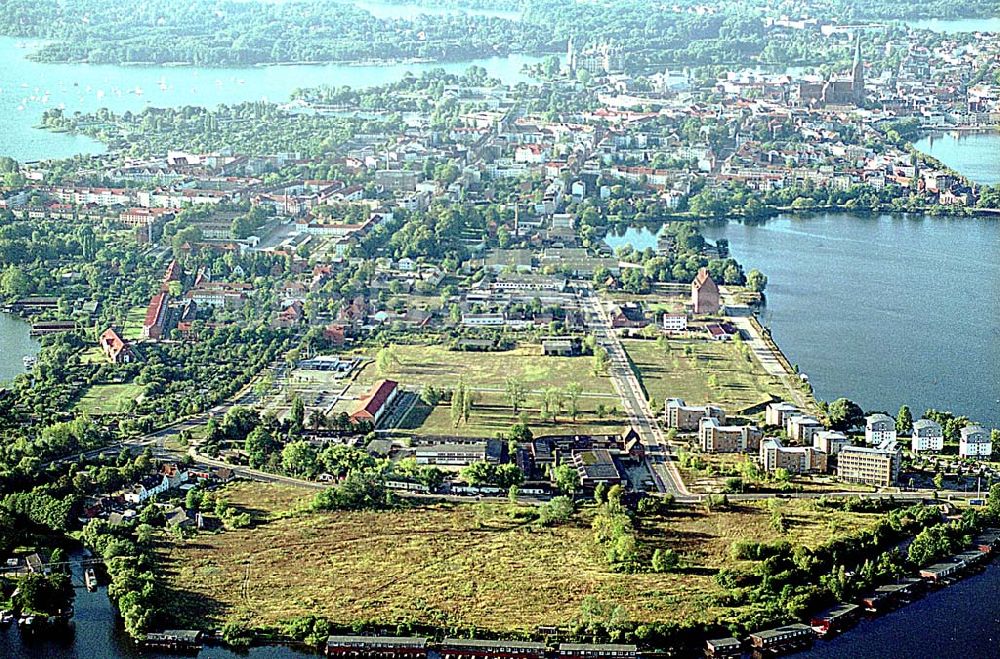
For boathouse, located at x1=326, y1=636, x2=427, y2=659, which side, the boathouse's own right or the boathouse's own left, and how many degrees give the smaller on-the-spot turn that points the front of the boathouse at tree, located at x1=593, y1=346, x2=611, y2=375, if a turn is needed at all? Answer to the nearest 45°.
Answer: approximately 180°

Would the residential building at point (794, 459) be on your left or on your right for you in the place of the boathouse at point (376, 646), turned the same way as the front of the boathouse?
on your left

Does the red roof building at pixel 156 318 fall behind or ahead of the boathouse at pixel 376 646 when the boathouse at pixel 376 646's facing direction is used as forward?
behind

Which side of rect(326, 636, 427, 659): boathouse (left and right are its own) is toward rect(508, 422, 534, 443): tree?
back

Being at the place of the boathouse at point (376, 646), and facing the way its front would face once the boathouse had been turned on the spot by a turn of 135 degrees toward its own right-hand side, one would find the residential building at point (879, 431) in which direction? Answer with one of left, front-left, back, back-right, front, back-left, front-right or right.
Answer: right

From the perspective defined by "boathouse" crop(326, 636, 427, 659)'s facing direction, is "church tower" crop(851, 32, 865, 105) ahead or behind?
behind

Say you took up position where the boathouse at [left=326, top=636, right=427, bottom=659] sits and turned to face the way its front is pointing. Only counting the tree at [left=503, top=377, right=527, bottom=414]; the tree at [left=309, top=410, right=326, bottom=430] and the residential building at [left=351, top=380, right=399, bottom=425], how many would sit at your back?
3

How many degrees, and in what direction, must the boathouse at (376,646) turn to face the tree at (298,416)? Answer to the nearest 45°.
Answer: approximately 180°

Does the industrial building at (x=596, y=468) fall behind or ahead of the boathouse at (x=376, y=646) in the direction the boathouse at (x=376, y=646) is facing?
behind

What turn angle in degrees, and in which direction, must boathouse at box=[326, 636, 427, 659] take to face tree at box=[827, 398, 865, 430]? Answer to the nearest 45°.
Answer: approximately 135° to its left

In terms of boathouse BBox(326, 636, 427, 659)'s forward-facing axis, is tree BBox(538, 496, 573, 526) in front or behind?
behind

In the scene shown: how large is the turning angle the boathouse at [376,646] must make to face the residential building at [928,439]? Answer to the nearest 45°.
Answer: approximately 135° to its left

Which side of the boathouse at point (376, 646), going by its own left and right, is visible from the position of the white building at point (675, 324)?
back

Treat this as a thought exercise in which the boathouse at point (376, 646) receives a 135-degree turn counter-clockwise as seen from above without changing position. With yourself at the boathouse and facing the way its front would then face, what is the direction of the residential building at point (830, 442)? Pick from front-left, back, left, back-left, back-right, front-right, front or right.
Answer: front
